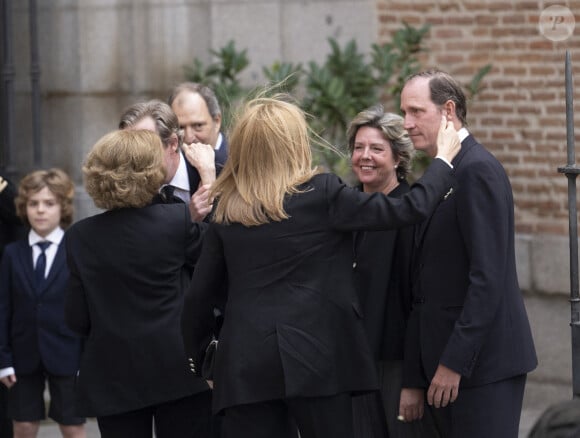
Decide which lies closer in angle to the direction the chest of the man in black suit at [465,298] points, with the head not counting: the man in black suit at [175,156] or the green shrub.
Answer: the man in black suit

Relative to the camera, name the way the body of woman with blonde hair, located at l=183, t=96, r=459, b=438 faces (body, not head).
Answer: away from the camera

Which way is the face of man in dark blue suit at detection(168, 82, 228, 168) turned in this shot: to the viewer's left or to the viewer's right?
to the viewer's left

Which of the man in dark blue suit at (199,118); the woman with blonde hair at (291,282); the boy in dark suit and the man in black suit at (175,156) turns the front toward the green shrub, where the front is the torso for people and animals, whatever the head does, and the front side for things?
the woman with blonde hair

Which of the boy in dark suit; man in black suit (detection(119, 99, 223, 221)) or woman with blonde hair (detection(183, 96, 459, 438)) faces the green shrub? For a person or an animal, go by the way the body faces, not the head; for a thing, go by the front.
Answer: the woman with blonde hair

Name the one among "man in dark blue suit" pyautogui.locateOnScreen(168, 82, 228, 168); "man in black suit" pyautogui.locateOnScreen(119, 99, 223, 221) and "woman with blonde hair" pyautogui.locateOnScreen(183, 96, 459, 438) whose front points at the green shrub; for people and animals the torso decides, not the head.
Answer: the woman with blonde hair

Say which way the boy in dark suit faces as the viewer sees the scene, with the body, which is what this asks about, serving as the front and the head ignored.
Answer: toward the camera

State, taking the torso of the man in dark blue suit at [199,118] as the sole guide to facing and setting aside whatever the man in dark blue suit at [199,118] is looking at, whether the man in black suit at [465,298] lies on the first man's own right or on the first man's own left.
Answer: on the first man's own left

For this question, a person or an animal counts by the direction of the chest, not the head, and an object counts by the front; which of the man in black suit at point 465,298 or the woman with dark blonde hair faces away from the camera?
the woman with dark blonde hair
